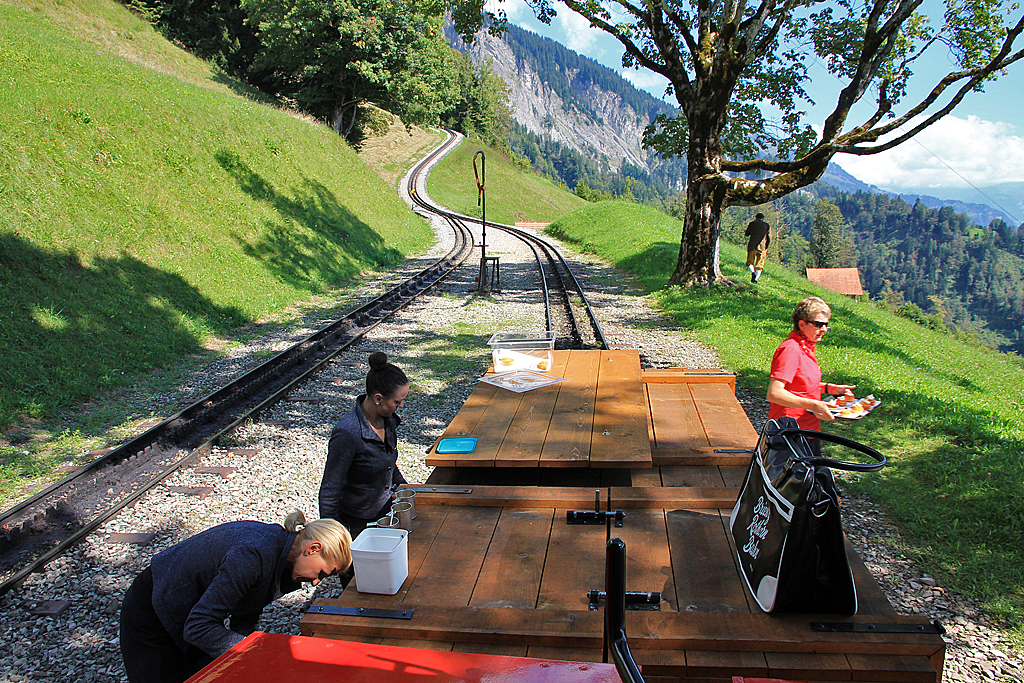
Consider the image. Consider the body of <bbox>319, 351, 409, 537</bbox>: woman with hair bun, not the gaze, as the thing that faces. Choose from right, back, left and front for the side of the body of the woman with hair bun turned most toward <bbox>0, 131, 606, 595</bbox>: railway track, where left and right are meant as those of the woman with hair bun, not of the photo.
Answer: back

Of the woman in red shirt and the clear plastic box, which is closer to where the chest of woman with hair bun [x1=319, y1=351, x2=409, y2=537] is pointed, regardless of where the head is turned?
the woman in red shirt

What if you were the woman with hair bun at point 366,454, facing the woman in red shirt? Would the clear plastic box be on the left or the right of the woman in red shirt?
left

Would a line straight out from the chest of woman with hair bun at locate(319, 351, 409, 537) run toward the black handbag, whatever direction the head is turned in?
yes

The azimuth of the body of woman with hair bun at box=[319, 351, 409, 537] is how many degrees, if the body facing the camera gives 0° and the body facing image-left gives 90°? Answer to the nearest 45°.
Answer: approximately 315°

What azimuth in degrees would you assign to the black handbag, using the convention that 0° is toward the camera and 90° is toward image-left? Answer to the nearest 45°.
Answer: approximately 45°

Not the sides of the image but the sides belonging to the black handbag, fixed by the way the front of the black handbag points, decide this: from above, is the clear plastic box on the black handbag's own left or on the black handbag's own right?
on the black handbag's own right
